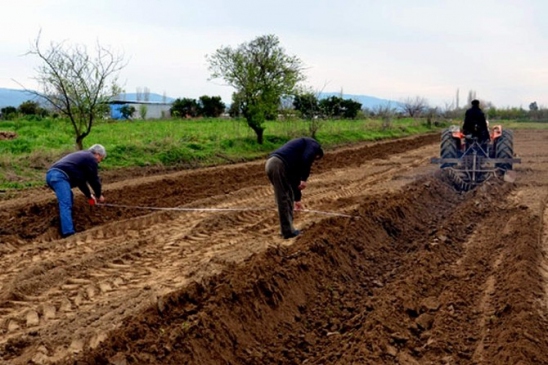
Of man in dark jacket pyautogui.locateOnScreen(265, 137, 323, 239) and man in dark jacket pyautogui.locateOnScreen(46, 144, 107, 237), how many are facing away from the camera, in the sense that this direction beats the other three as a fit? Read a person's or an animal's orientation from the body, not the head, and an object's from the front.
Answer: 0

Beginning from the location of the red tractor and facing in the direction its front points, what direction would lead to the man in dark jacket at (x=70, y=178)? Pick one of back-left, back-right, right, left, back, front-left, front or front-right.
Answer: back-left

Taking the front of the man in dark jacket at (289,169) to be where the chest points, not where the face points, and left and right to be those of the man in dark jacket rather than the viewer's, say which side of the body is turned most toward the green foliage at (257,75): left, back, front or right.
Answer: left

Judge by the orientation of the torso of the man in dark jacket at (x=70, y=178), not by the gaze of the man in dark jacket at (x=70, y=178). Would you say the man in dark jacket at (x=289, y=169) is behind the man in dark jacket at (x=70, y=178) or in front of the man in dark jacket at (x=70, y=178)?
in front

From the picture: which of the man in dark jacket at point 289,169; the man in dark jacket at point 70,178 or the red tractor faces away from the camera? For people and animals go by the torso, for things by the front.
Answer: the red tractor

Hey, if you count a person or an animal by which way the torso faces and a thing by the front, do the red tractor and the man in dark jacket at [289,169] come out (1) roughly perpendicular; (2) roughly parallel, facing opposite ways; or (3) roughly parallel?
roughly perpendicular

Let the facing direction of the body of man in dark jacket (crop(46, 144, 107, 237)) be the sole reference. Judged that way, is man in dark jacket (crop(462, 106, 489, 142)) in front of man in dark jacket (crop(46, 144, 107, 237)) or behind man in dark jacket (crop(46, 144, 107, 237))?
in front

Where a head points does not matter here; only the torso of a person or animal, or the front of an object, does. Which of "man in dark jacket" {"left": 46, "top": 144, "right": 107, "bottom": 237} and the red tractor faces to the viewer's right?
the man in dark jacket

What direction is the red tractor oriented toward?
away from the camera

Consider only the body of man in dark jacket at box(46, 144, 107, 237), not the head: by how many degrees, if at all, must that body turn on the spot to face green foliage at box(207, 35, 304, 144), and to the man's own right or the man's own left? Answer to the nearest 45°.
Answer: approximately 45° to the man's own left

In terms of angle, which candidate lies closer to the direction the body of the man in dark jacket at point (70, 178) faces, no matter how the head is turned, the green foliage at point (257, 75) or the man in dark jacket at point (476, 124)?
the man in dark jacket

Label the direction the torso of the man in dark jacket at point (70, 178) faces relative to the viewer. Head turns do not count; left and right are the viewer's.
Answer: facing to the right of the viewer

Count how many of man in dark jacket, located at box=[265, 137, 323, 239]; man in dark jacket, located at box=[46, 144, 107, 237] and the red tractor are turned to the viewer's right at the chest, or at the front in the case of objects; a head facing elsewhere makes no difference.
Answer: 2

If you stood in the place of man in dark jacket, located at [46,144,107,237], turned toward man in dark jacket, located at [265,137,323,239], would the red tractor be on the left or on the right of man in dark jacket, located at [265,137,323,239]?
left

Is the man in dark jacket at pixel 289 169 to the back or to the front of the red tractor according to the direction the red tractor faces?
to the back

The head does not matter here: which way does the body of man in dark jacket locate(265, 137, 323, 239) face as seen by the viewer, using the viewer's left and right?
facing to the right of the viewer
